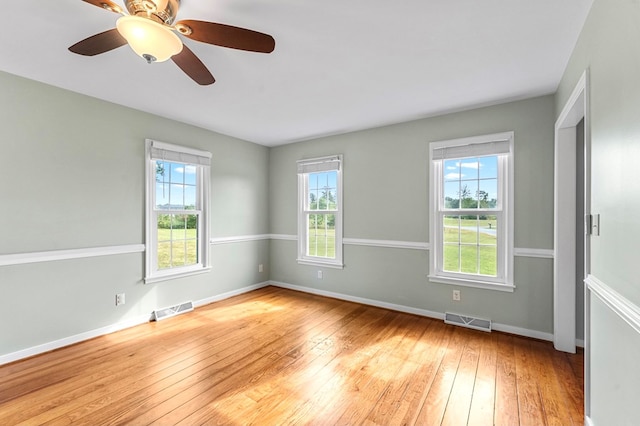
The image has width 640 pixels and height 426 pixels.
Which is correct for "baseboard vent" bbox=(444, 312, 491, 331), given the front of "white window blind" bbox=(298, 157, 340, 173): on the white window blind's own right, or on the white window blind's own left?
on the white window blind's own left

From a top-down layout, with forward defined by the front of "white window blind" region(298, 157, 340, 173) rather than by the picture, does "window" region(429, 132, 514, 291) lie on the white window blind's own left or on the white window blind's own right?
on the white window blind's own left

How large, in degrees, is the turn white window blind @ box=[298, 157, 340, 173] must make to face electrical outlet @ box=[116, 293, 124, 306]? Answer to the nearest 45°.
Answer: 0° — it already faces it

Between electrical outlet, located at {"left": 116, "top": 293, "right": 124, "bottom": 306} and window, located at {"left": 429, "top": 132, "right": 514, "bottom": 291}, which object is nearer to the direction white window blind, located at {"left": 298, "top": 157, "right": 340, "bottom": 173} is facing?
the electrical outlet

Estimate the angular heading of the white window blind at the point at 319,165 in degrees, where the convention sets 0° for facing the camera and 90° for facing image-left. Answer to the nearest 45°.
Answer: approximately 45°

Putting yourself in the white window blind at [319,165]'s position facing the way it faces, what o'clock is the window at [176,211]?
The window is roughly at 1 o'clock from the white window blind.
